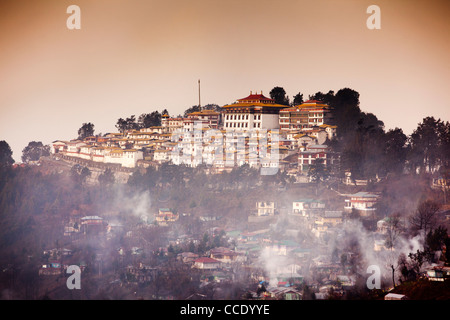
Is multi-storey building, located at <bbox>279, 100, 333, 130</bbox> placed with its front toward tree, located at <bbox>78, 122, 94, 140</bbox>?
no

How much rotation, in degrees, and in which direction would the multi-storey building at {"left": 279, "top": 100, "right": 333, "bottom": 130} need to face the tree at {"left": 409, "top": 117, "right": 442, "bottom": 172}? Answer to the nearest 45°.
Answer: approximately 45° to its left

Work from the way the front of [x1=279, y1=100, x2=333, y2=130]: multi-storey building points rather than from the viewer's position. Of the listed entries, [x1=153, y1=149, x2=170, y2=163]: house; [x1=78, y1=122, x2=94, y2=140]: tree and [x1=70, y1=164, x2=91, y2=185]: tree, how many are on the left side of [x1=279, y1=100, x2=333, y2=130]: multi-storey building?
0

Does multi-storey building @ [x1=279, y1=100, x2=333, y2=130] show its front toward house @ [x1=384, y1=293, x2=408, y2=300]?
yes

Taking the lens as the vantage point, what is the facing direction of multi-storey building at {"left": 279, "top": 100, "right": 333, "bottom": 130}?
facing the viewer

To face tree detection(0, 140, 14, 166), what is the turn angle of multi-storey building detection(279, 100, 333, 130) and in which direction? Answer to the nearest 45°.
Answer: approximately 90° to its right

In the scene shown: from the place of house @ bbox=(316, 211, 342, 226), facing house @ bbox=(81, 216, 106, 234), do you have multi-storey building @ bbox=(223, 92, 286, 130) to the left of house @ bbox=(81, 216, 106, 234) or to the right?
right

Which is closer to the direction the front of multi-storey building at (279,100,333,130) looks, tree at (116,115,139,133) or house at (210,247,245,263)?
the house

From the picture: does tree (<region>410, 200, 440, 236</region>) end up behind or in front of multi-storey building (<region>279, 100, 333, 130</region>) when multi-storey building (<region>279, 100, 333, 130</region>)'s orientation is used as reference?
in front

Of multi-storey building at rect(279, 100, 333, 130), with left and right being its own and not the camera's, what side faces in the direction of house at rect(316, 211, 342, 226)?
front

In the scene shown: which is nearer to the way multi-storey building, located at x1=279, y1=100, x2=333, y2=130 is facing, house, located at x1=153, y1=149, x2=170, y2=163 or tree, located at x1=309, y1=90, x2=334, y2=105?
the house

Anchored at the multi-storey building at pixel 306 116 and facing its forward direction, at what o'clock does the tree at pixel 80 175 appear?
The tree is roughly at 3 o'clock from the multi-storey building.

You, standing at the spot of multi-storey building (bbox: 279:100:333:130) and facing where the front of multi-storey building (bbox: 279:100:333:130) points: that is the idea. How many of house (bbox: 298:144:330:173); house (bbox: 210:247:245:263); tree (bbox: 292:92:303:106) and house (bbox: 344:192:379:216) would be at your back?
1

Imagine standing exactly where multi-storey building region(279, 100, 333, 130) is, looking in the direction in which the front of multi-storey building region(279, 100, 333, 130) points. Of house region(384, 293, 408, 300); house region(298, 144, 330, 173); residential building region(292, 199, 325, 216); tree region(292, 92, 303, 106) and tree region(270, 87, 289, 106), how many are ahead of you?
3

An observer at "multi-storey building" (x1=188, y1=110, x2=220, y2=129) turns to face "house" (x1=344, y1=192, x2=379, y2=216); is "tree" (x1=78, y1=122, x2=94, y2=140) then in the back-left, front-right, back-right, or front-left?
back-right

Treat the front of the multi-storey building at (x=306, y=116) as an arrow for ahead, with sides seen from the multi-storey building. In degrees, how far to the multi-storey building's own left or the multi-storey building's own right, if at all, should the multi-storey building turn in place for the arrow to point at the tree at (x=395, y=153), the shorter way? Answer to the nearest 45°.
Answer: approximately 45° to the multi-storey building's own left

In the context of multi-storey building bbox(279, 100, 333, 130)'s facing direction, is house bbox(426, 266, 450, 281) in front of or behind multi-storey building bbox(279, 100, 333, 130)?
in front

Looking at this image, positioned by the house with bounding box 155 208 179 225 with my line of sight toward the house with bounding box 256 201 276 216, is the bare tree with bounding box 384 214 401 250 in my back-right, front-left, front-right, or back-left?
front-right

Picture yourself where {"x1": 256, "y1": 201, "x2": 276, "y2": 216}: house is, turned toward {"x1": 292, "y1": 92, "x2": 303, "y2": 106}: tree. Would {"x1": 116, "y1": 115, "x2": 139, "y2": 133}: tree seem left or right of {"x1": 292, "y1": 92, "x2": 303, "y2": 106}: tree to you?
left

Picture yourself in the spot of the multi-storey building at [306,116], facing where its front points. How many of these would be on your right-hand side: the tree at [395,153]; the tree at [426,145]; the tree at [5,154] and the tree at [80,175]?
2

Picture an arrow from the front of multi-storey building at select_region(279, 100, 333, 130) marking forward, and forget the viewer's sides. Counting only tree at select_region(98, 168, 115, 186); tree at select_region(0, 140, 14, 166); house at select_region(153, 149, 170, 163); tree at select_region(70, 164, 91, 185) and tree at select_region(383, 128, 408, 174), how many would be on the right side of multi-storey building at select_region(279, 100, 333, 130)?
4

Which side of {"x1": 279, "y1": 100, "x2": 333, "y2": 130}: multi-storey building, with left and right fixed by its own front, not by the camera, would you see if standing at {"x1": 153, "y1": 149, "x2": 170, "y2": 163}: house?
right
